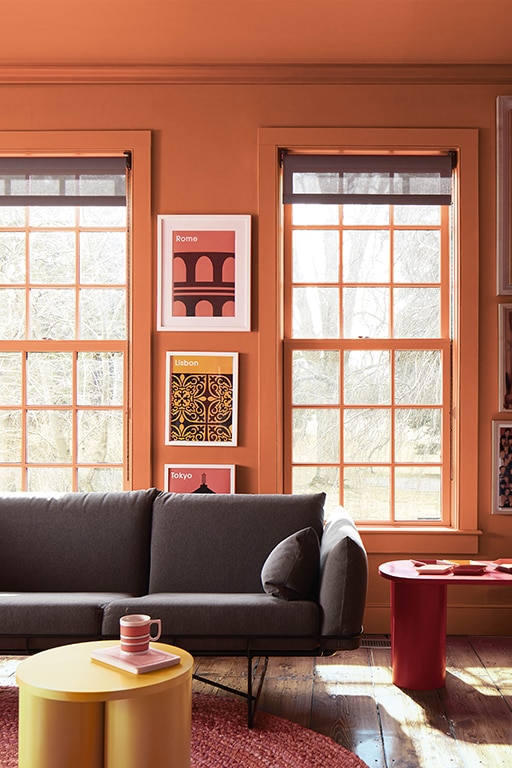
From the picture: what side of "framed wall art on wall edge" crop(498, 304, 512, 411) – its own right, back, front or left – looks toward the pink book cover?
front

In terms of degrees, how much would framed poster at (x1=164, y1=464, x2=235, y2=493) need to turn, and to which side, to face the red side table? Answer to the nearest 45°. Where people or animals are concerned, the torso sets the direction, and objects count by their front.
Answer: approximately 45° to its left

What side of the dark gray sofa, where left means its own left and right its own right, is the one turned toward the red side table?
left

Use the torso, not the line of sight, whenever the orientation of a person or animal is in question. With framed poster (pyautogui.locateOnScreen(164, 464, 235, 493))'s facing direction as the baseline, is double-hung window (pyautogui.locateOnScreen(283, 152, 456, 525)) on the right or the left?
on its left
